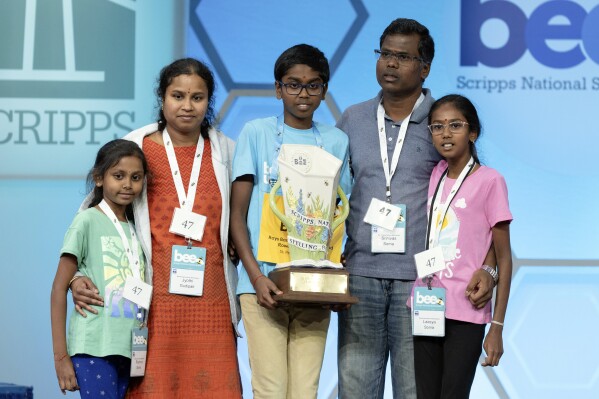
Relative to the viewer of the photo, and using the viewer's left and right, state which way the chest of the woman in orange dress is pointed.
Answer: facing the viewer

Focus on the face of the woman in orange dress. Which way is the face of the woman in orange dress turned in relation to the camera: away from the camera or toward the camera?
toward the camera

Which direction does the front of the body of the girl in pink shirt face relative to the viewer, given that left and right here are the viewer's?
facing the viewer and to the left of the viewer

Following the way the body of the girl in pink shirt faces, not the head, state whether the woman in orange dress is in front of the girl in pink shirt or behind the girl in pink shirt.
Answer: in front

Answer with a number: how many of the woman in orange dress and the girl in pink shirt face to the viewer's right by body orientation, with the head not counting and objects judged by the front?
0

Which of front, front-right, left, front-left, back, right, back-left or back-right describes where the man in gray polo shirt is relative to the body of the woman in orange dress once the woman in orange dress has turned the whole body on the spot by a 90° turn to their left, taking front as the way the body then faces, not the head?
front

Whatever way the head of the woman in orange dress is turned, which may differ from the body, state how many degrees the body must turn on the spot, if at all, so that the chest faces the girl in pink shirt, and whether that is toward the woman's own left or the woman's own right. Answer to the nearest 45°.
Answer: approximately 90° to the woman's own left

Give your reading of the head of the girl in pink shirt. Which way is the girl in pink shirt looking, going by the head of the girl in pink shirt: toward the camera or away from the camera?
toward the camera
